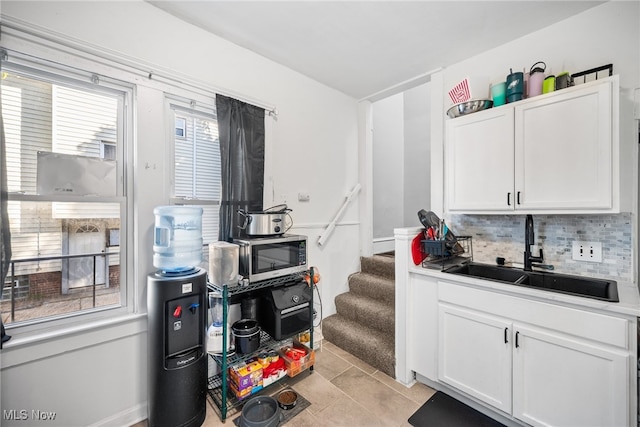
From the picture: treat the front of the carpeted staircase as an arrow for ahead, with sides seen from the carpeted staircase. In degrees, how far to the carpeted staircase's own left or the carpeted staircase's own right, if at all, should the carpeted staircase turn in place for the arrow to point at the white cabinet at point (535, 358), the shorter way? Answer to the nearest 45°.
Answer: approximately 90° to the carpeted staircase's own left

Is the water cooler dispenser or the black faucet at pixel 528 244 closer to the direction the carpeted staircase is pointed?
the water cooler dispenser

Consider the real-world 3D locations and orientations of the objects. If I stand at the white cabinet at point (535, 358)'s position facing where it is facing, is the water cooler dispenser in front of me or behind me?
in front

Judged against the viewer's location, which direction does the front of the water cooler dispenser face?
facing the viewer and to the right of the viewer

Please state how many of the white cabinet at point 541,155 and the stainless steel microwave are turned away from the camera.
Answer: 0

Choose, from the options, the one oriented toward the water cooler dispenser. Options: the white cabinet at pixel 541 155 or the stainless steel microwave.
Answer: the white cabinet

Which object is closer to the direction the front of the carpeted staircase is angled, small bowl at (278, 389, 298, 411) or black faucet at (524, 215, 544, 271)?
the small bowl

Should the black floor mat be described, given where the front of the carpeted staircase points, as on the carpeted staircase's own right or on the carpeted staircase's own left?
on the carpeted staircase's own left

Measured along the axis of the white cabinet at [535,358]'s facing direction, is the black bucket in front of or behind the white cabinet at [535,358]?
in front
